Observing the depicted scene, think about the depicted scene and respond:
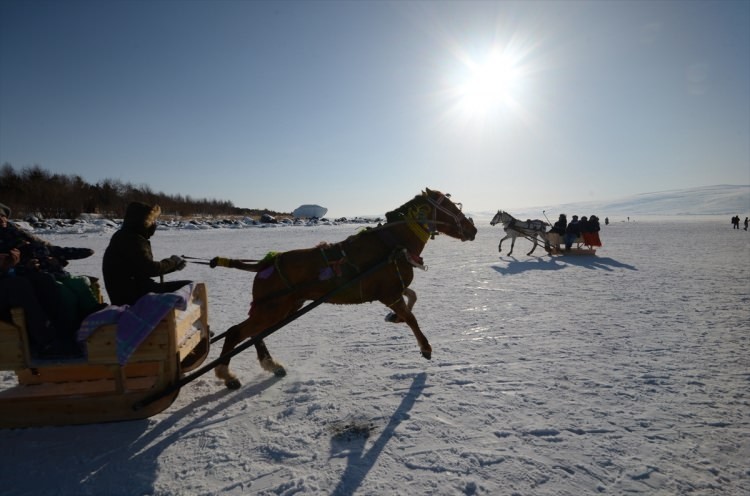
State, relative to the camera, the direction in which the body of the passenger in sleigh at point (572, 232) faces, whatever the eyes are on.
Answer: to the viewer's left

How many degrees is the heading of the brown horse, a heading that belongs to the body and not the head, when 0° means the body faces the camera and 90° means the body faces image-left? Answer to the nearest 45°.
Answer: approximately 270°

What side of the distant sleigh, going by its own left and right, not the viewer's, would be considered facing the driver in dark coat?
left

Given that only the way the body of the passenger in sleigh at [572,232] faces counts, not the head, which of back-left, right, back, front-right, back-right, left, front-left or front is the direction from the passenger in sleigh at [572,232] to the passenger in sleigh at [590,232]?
back

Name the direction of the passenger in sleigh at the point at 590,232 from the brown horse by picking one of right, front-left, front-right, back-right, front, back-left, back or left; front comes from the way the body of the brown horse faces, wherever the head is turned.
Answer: front-left

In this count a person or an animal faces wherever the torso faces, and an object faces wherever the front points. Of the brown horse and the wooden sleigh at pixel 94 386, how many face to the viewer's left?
0

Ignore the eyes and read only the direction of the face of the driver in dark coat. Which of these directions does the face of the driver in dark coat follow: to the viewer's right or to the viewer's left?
to the viewer's right

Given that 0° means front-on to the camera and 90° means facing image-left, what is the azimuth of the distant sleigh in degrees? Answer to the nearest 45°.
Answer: approximately 90°

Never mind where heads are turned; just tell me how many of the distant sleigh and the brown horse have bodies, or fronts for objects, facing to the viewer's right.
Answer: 1

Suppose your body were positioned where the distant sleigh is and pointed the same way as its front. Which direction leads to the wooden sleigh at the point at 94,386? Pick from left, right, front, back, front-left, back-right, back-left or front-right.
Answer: left

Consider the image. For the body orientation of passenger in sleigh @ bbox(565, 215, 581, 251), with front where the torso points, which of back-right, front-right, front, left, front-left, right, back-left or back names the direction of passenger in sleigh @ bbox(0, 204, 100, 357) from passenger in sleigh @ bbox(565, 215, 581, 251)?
left

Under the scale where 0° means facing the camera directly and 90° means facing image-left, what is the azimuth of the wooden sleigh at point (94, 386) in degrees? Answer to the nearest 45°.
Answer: approximately 270°

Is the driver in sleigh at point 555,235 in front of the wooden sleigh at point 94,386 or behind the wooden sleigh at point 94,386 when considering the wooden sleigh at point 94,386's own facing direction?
in front
